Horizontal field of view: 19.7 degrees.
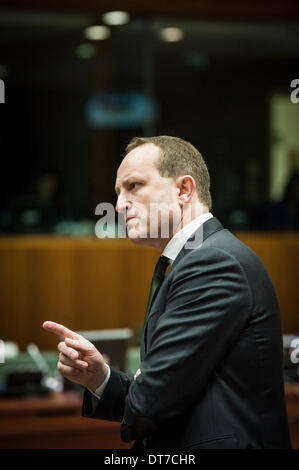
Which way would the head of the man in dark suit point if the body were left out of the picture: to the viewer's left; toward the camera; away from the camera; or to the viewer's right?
to the viewer's left

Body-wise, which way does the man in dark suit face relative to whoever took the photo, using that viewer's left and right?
facing to the left of the viewer
